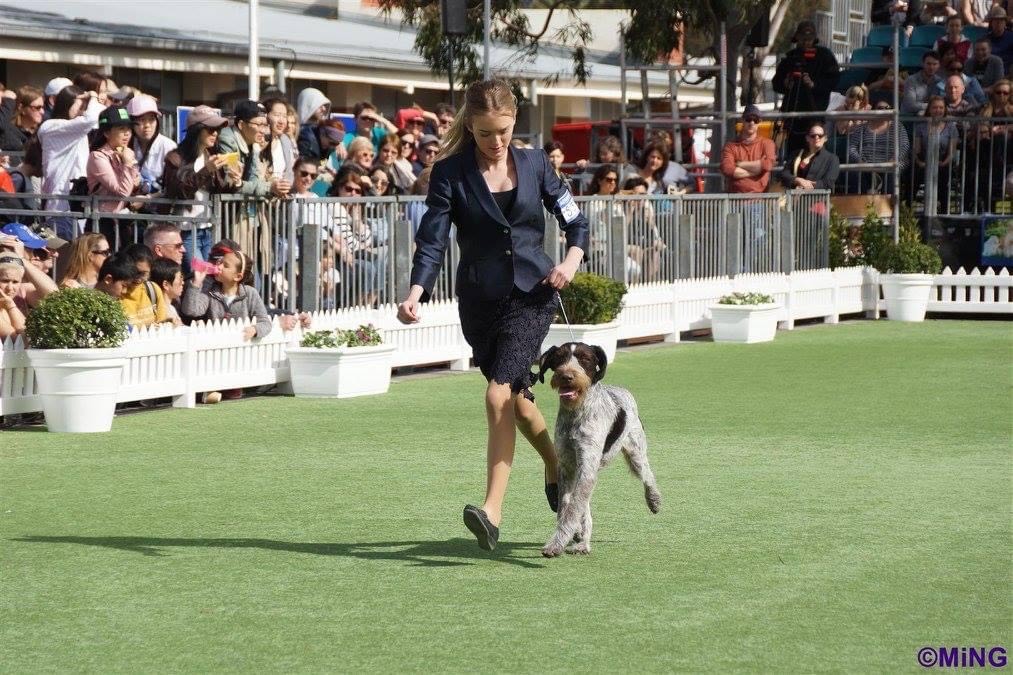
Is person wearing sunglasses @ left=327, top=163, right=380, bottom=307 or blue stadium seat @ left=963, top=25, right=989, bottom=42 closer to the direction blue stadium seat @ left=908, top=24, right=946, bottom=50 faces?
the person wearing sunglasses

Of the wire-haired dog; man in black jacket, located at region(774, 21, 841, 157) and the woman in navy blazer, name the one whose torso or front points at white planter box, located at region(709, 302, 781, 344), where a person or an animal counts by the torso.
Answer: the man in black jacket

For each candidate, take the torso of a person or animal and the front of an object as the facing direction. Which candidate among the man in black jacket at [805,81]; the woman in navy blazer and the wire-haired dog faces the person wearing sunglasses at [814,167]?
the man in black jacket

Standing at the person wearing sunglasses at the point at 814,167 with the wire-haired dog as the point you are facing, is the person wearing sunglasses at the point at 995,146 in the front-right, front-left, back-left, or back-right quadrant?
back-left

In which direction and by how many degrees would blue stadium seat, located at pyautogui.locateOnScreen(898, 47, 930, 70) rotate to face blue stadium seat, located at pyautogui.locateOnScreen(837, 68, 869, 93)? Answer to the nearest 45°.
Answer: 0° — it already faces it

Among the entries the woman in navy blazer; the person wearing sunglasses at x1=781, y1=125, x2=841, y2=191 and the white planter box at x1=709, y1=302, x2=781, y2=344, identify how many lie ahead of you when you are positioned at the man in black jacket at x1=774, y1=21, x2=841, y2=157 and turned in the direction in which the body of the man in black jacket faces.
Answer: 3

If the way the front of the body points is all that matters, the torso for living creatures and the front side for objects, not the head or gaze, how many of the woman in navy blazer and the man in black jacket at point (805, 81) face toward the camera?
2
